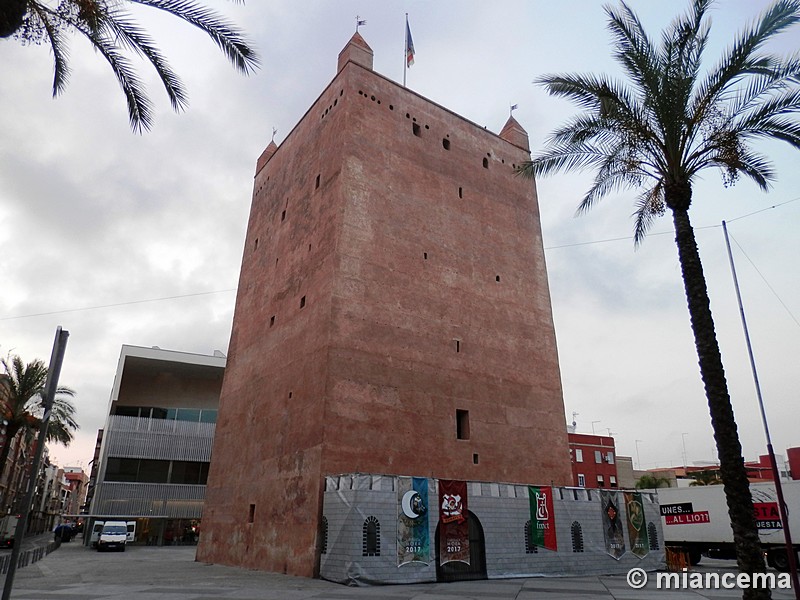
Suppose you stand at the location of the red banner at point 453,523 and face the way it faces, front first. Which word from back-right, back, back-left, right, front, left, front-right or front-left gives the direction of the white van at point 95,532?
back-right

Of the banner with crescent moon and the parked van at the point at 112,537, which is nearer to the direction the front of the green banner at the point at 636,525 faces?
the banner with crescent moon
